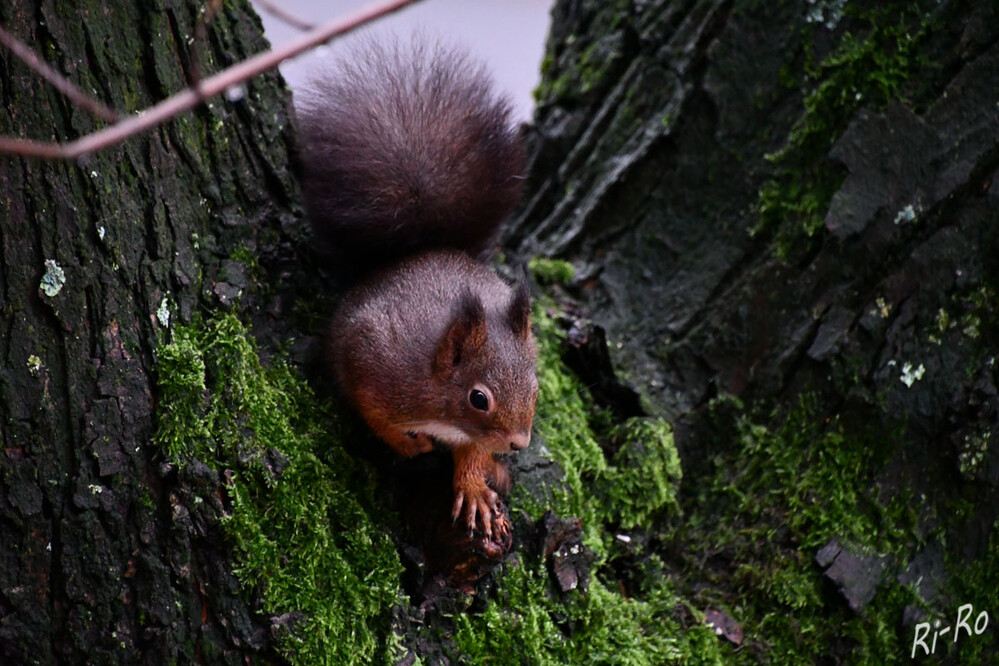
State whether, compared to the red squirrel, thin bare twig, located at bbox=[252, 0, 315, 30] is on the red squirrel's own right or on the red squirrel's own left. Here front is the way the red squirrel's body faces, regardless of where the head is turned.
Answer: on the red squirrel's own right

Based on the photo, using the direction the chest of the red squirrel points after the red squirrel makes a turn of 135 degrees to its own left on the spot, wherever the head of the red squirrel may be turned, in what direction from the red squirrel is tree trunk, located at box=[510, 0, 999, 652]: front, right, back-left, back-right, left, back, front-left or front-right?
right

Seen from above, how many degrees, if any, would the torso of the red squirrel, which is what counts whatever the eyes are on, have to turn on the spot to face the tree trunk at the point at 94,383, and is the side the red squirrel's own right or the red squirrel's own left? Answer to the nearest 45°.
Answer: approximately 90° to the red squirrel's own right

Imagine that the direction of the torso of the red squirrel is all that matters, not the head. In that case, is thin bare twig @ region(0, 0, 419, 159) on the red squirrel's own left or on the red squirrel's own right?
on the red squirrel's own right

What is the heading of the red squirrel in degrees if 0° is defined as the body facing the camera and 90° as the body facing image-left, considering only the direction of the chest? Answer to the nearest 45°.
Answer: approximately 315°
